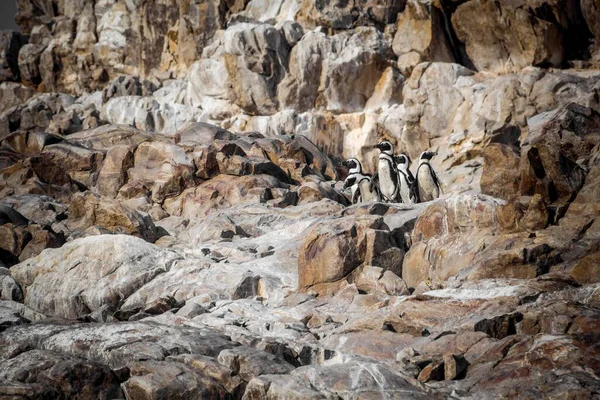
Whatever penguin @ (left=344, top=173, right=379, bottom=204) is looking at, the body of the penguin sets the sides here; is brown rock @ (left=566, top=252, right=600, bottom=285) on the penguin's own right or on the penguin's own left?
on the penguin's own left

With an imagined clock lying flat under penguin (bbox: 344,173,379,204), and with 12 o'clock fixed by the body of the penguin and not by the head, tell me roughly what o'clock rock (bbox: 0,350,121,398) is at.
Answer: The rock is roughly at 11 o'clock from the penguin.

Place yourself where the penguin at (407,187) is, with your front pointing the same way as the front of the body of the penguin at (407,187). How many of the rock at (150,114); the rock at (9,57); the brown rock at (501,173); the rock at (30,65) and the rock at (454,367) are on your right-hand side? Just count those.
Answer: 3

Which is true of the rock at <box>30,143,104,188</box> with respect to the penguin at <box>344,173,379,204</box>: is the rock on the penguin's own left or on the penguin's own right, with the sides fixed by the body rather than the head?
on the penguin's own right

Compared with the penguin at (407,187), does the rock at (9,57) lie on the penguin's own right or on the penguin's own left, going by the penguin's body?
on the penguin's own right

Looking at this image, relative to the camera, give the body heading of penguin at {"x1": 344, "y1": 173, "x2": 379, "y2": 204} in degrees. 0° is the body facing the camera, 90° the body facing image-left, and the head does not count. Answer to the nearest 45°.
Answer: approximately 45°

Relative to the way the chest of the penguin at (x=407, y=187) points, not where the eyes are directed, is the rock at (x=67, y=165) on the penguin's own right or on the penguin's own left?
on the penguin's own right
